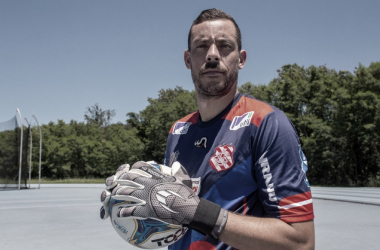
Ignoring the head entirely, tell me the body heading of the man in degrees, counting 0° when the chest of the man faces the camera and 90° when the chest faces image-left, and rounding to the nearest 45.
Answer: approximately 45°

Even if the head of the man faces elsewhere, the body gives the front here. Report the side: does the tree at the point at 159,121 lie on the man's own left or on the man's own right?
on the man's own right
